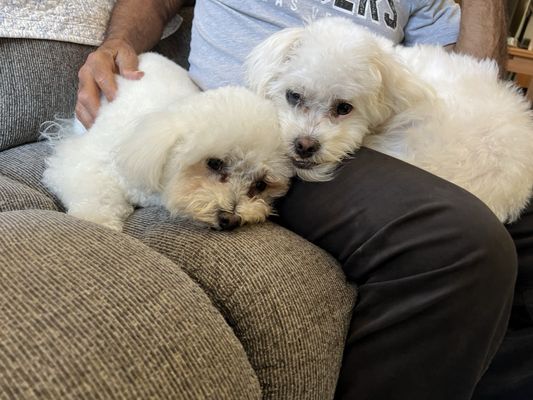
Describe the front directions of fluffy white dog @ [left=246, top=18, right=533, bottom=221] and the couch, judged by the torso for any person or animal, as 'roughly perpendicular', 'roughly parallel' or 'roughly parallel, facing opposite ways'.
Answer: roughly perpendicular

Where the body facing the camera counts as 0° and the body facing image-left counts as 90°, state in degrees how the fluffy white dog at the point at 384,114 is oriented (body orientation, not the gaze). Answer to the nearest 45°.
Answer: approximately 45°

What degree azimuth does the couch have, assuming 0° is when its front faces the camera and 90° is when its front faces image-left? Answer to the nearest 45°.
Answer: approximately 315°
